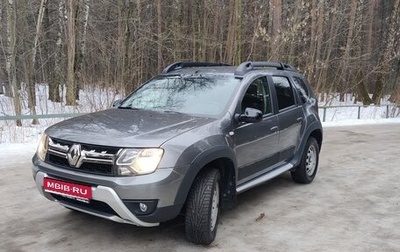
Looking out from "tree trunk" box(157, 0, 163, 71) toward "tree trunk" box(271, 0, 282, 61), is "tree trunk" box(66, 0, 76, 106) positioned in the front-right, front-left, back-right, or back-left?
back-right

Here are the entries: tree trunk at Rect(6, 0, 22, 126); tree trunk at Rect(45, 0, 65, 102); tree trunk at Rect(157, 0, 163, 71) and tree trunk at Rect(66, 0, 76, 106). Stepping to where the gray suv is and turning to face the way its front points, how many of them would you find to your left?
0

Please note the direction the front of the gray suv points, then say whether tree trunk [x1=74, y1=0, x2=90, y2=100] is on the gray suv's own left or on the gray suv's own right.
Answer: on the gray suv's own right

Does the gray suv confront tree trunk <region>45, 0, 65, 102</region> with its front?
no

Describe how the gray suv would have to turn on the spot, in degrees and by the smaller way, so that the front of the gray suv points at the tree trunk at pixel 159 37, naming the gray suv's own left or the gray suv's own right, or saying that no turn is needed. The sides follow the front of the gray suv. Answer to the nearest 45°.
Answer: approximately 135° to the gray suv's own right

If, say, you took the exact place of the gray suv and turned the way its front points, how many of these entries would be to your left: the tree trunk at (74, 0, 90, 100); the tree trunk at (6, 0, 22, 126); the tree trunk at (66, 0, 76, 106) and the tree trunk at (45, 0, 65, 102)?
0

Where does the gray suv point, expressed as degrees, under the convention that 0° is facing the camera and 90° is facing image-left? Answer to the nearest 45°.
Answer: approximately 45°

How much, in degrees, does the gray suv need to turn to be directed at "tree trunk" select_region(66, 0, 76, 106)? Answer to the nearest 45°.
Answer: approximately 135° to its right

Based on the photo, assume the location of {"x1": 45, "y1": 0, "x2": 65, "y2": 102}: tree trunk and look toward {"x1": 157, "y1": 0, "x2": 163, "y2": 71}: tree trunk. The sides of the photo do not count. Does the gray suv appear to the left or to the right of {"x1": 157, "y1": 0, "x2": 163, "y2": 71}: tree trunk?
right

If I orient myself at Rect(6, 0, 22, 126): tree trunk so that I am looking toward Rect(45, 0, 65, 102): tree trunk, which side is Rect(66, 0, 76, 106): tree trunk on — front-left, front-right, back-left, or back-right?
front-right

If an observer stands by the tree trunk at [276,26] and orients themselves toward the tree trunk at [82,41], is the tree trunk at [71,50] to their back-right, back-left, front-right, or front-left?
front-left

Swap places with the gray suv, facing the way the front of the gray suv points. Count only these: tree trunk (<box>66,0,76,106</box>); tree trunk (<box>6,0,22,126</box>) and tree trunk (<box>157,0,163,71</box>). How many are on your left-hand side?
0

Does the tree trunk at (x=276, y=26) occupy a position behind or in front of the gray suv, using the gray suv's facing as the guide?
behind

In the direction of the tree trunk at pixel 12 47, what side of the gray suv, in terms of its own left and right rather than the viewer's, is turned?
right
